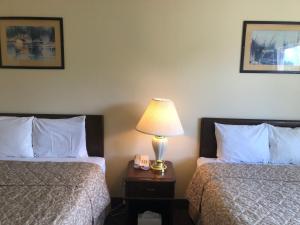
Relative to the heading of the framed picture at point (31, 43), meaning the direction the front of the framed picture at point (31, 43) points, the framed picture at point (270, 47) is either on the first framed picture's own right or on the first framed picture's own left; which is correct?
on the first framed picture's own left

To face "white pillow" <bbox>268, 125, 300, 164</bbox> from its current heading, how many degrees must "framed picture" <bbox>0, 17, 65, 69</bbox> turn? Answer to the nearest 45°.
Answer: approximately 45° to its left

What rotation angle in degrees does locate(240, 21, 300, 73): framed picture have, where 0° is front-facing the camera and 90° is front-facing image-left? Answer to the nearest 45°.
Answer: approximately 0°

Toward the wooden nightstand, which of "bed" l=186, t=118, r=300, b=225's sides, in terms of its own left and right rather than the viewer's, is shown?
right

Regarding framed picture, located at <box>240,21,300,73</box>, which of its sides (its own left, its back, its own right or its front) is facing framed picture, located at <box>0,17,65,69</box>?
right
